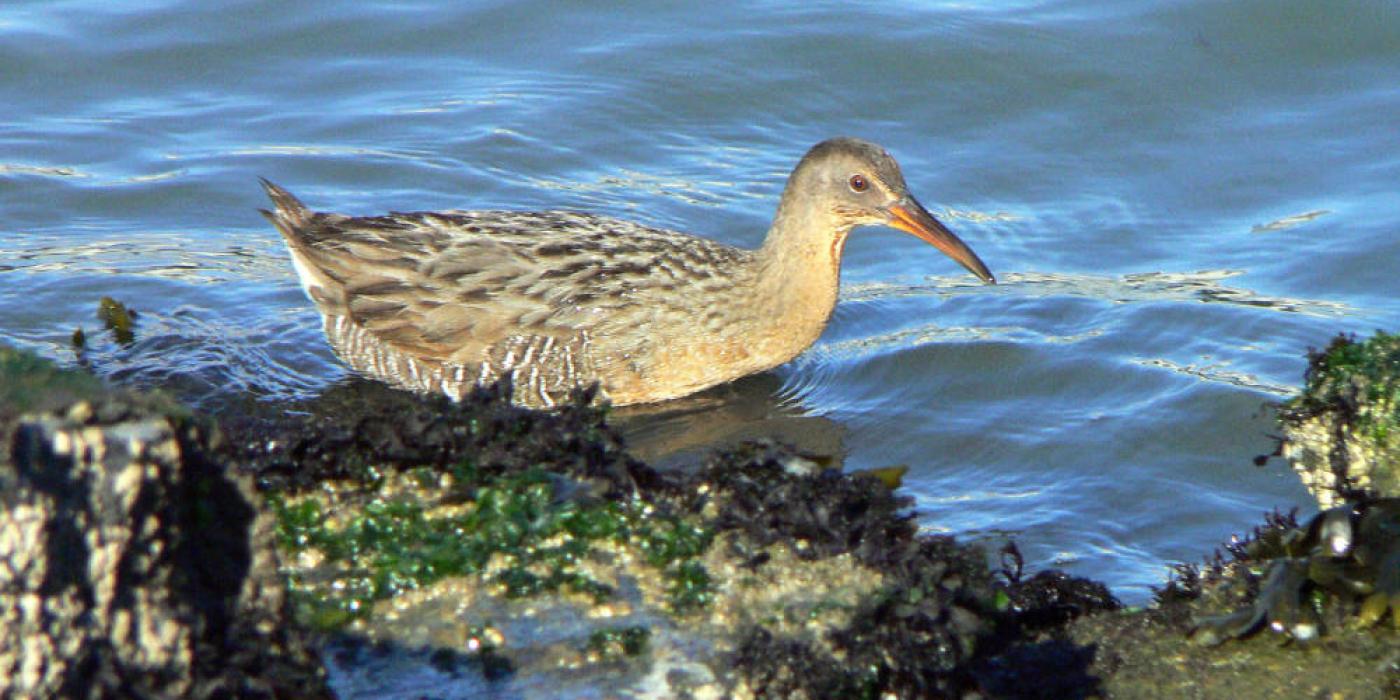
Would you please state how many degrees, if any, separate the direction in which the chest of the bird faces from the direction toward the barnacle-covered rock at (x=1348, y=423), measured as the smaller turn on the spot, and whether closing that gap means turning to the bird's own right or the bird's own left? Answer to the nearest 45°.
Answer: approximately 45° to the bird's own right

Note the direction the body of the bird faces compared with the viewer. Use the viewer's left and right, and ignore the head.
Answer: facing to the right of the viewer

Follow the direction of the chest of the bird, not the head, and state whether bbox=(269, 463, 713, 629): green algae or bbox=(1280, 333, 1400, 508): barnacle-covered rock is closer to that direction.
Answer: the barnacle-covered rock

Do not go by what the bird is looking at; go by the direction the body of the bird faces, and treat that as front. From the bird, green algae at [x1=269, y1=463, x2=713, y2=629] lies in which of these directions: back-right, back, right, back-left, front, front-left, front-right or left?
right

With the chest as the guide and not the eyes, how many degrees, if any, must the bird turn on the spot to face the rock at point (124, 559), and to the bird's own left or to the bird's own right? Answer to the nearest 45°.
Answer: approximately 90° to the bird's own right
